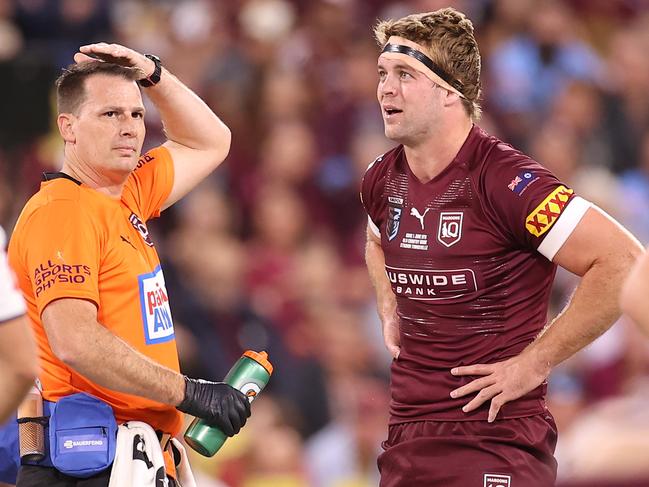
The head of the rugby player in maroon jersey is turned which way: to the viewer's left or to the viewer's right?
to the viewer's left

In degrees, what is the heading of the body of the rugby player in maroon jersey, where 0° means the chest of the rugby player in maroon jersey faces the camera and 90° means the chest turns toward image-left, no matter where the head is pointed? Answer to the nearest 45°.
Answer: approximately 45°

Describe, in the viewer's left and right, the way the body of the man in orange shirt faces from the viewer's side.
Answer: facing the viewer and to the right of the viewer

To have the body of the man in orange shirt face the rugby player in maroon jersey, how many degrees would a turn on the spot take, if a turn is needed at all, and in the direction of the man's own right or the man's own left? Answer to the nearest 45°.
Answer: approximately 45° to the man's own left

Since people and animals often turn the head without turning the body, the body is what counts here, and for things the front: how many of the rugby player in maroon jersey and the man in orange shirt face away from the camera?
0

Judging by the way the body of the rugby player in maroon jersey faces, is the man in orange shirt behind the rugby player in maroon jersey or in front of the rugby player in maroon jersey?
in front
